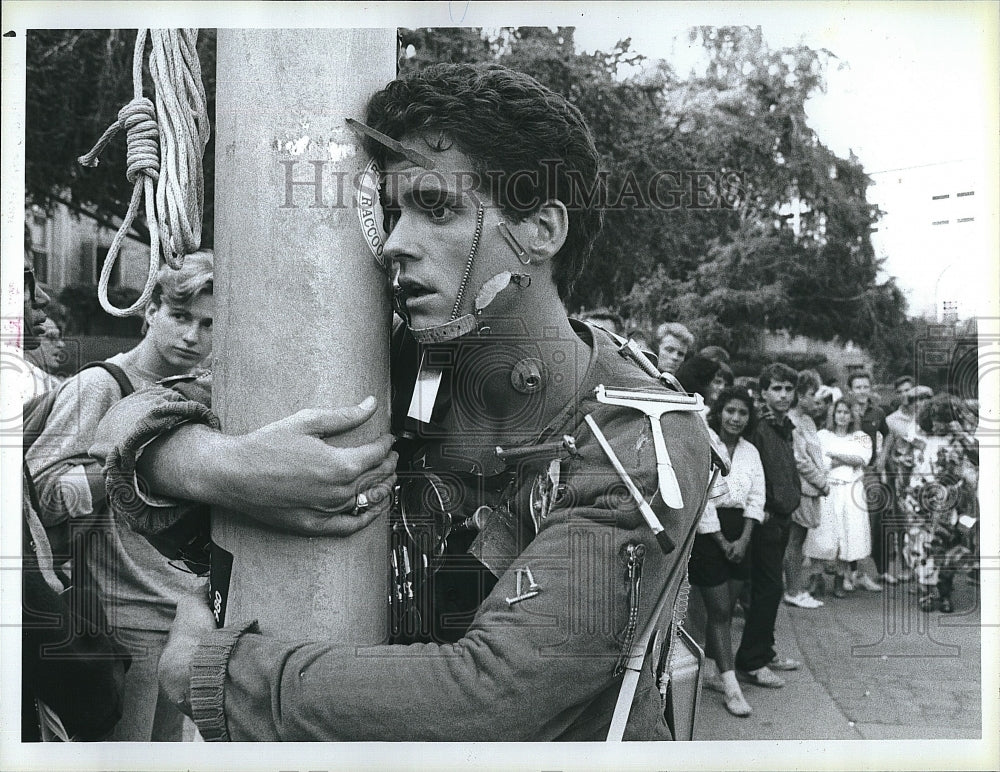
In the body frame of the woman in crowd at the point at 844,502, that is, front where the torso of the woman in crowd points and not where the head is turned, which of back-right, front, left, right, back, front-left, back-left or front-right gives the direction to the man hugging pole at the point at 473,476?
front-right

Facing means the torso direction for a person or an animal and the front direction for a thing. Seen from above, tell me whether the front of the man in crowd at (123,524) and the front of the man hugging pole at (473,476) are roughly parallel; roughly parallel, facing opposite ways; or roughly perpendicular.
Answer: roughly perpendicular

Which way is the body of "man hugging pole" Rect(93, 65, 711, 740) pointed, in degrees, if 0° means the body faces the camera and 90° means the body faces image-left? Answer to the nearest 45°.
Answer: approximately 45°

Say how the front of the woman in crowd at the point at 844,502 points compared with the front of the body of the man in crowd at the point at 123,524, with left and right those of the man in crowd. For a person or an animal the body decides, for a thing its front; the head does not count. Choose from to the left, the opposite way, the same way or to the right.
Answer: to the right

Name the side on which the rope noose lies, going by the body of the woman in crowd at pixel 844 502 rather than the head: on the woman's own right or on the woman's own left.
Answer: on the woman's own right

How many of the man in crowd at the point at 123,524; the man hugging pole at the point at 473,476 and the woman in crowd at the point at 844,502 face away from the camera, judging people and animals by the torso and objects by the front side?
0

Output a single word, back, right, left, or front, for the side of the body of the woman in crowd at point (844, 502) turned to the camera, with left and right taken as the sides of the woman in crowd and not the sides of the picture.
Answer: front

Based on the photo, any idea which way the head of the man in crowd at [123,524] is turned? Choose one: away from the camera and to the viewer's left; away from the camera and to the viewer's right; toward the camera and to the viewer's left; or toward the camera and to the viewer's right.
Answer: toward the camera and to the viewer's right

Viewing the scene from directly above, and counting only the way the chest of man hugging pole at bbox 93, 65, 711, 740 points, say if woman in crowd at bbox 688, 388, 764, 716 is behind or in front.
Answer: behind

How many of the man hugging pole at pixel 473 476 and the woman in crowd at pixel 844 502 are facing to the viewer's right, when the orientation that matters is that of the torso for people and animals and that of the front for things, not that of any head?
0
